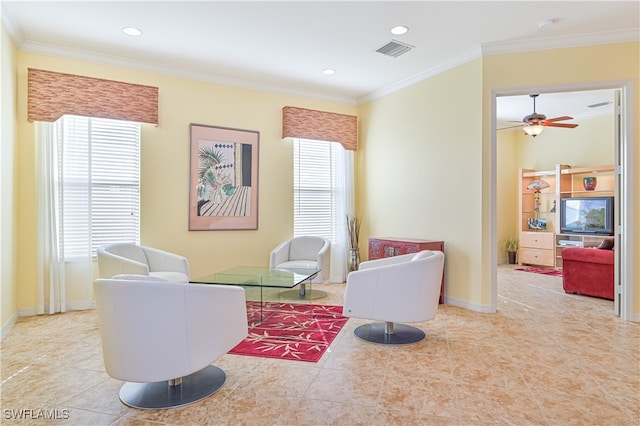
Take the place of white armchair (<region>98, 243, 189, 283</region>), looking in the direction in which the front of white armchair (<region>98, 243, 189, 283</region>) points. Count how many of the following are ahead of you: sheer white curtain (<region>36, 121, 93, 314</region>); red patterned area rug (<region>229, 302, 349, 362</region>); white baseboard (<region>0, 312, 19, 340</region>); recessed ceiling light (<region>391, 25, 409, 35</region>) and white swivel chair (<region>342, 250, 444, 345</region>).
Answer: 3

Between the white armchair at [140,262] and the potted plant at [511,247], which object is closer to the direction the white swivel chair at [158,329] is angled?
the potted plant

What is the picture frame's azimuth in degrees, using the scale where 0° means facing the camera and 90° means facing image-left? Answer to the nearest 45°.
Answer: approximately 0°

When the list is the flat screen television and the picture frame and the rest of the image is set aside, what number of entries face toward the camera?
2

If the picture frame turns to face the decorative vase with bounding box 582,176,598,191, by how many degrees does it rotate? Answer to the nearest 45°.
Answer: approximately 45° to its left

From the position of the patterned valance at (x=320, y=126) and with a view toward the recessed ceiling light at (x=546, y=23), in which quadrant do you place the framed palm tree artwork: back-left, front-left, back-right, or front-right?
back-right

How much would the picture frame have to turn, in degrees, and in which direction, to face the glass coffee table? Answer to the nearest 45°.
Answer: approximately 45° to its right

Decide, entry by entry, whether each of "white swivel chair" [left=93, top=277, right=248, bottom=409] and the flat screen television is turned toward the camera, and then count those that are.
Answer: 1

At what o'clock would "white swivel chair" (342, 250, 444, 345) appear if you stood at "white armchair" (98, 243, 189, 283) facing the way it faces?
The white swivel chair is roughly at 12 o'clock from the white armchair.
